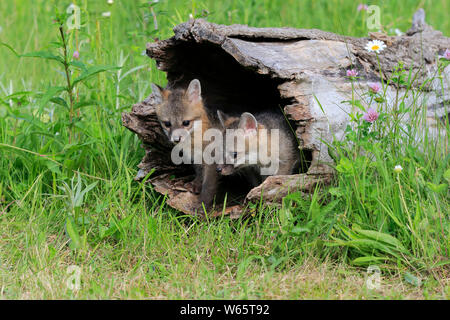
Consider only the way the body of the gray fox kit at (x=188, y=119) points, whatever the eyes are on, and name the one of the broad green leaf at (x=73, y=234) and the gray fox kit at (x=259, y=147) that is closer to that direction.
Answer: the broad green leaf

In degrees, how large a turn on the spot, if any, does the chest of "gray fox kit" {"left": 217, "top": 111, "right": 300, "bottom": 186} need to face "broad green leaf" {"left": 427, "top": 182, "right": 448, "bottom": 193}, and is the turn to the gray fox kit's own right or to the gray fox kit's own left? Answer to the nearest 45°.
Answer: approximately 90° to the gray fox kit's own left

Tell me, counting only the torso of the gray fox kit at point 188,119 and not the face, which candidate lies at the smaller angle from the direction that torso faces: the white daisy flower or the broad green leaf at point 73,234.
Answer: the broad green leaf

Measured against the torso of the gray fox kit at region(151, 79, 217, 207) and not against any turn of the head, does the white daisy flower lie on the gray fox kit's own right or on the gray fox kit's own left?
on the gray fox kit's own left

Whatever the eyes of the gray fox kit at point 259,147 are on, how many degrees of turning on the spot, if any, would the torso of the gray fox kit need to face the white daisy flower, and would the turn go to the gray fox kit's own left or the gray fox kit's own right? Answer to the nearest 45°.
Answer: approximately 135° to the gray fox kit's own left

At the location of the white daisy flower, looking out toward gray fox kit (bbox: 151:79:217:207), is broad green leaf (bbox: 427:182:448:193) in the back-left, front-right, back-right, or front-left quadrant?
back-left

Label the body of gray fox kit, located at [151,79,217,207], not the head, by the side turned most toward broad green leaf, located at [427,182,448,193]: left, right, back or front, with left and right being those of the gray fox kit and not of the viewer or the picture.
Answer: left

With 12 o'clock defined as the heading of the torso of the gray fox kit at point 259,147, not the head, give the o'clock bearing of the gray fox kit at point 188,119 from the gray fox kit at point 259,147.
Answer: the gray fox kit at point 188,119 is roughly at 2 o'clock from the gray fox kit at point 259,147.
